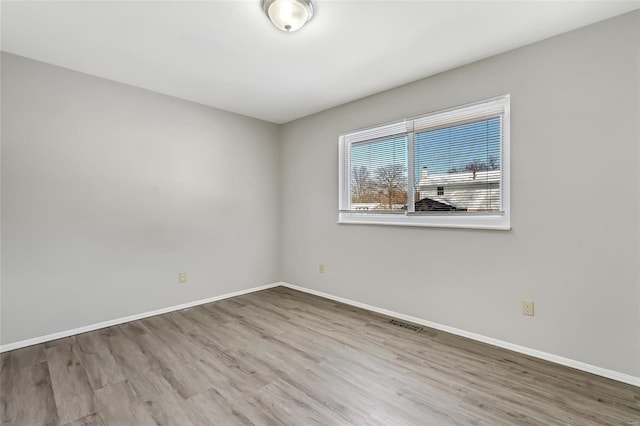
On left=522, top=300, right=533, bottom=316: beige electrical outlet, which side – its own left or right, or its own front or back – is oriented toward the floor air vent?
right
